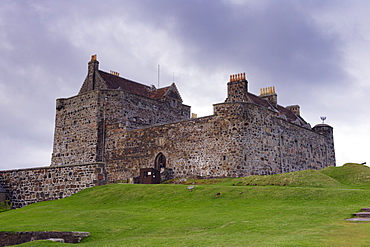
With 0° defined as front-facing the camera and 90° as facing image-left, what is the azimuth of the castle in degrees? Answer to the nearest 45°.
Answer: approximately 45°
